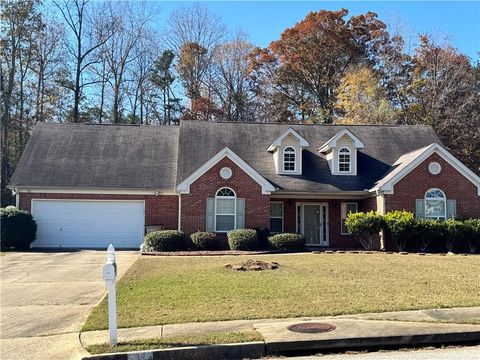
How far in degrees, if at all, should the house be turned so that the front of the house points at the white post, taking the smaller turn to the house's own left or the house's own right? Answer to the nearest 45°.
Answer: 0° — it already faces it

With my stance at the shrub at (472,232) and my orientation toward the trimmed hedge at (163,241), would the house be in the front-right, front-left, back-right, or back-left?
front-right

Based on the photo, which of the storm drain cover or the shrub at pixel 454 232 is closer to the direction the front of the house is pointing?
the storm drain cover

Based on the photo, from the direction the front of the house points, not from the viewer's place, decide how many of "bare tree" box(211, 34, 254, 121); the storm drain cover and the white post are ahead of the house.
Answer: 2

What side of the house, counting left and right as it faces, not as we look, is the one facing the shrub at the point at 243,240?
front

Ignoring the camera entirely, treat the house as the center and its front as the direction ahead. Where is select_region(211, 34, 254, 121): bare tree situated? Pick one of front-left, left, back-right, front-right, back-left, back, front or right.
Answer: back

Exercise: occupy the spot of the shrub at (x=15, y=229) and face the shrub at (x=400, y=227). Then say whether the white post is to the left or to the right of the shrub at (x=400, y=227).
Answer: right

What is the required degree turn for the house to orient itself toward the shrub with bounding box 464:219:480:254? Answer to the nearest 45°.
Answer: approximately 90° to its left

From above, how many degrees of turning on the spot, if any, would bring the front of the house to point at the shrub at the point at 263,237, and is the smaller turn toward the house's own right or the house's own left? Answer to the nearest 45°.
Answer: approximately 45° to the house's own left

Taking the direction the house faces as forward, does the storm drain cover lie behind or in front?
in front

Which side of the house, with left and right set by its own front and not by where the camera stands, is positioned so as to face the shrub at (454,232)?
left

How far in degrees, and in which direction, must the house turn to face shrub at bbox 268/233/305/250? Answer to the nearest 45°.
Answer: approximately 45° to its left

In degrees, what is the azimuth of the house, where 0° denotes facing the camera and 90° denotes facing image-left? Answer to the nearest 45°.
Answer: approximately 0°
